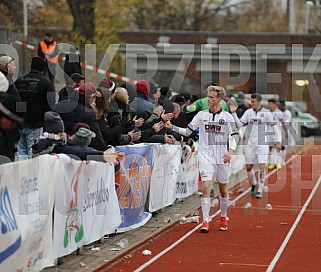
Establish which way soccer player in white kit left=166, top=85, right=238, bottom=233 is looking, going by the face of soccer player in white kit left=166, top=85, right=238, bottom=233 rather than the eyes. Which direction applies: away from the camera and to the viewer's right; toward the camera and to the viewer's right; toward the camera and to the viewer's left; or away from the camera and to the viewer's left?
toward the camera and to the viewer's left

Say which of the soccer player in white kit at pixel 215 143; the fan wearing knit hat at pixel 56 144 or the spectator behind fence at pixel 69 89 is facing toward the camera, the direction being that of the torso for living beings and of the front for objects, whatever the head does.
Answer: the soccer player in white kit

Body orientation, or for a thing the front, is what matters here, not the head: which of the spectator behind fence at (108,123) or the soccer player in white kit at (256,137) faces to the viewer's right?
the spectator behind fence

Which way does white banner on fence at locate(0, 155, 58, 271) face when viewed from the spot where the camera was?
facing the viewer and to the right of the viewer

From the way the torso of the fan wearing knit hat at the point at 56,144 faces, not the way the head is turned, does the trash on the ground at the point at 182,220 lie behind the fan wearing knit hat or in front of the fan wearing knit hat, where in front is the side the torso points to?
in front

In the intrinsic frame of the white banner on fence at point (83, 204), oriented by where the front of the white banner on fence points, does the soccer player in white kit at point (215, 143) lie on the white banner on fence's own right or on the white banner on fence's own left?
on the white banner on fence's own left

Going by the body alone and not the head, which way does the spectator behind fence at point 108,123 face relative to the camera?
to the viewer's right

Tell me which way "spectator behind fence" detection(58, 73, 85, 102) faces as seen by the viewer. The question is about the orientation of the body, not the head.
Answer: to the viewer's right

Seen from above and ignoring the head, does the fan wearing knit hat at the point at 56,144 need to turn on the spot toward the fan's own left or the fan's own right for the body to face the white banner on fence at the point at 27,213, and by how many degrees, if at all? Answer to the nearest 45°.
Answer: approximately 135° to the fan's own right

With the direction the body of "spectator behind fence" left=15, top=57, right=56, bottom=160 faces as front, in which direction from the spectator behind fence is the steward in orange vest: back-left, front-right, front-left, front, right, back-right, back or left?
front-left

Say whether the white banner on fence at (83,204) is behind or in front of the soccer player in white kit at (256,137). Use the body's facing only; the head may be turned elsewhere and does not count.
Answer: in front
